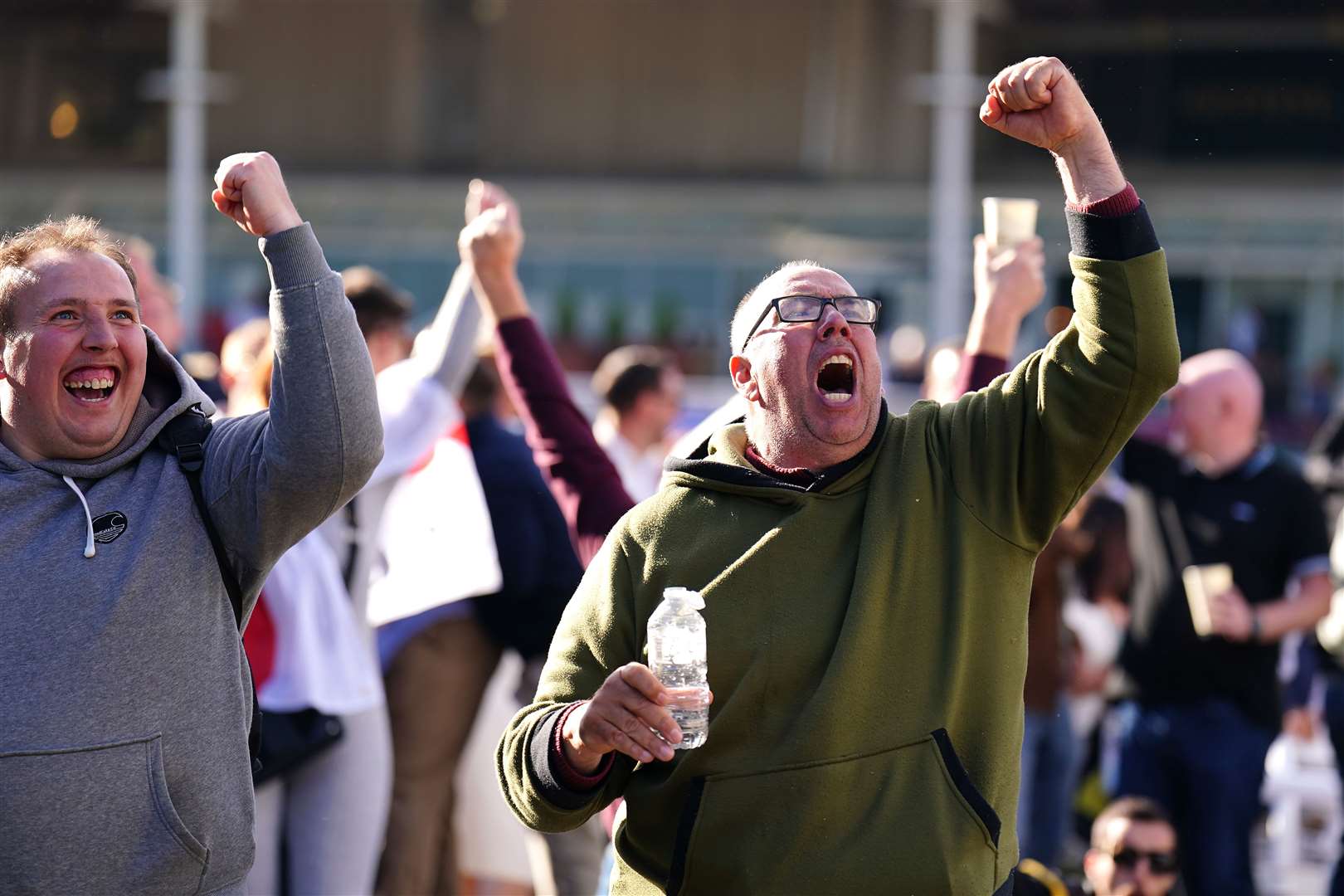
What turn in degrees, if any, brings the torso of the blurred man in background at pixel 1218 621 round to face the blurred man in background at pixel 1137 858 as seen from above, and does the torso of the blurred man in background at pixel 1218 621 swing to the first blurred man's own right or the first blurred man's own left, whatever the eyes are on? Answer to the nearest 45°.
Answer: approximately 45° to the first blurred man's own left

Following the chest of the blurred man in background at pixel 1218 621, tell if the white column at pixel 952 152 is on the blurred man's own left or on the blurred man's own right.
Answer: on the blurred man's own right

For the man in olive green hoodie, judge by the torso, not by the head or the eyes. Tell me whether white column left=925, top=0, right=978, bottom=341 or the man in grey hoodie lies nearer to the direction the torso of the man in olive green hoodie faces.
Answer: the man in grey hoodie

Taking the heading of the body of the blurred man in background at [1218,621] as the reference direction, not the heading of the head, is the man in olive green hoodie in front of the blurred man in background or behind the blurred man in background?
in front

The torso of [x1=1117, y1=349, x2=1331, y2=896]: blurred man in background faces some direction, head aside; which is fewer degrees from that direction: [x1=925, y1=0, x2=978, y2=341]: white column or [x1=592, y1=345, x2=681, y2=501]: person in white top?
the person in white top

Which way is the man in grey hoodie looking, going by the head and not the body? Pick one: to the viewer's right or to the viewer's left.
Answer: to the viewer's right

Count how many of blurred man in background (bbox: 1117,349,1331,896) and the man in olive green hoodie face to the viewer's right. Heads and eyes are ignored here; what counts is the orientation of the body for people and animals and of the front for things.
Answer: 0

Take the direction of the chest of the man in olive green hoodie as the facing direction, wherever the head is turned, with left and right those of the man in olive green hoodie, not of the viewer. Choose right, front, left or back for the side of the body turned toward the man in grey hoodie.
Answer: right

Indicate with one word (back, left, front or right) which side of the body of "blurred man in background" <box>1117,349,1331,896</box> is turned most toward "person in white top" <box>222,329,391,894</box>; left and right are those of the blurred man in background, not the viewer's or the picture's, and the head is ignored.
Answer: front

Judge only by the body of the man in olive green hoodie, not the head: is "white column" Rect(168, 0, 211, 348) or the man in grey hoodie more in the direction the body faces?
the man in grey hoodie

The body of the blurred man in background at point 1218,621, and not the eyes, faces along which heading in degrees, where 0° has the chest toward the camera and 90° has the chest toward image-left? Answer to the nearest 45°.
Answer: approximately 45°

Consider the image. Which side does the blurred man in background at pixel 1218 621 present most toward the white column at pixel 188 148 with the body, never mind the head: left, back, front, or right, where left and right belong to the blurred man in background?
right

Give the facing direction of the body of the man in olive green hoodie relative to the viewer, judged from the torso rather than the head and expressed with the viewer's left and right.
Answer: facing the viewer
